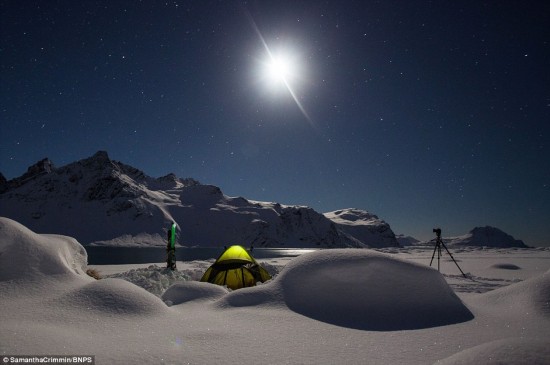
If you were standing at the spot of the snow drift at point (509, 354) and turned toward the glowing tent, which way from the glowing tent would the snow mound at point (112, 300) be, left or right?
left

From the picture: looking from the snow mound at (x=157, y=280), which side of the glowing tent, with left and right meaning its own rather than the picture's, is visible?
right

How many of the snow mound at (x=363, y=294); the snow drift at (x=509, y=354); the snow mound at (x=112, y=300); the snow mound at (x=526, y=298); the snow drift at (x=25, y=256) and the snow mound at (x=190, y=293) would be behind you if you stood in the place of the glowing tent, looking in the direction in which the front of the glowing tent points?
0

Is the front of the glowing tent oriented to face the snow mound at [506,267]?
no

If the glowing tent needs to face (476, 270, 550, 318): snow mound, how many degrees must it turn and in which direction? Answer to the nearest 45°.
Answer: approximately 45° to its left

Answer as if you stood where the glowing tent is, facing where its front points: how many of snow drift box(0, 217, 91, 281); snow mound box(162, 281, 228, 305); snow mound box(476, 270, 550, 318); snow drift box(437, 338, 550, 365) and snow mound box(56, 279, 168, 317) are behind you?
0

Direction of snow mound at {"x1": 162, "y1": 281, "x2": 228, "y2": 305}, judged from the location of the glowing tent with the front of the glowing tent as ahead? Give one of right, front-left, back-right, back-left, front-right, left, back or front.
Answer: front

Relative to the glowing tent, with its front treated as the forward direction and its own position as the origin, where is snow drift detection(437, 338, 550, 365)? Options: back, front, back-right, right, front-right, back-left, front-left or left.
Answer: front

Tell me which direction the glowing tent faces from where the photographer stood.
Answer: facing the viewer

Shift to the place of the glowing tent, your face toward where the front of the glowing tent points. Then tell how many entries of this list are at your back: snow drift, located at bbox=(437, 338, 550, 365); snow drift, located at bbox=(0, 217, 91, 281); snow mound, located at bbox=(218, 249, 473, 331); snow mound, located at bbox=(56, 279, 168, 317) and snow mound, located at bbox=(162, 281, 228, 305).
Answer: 0
